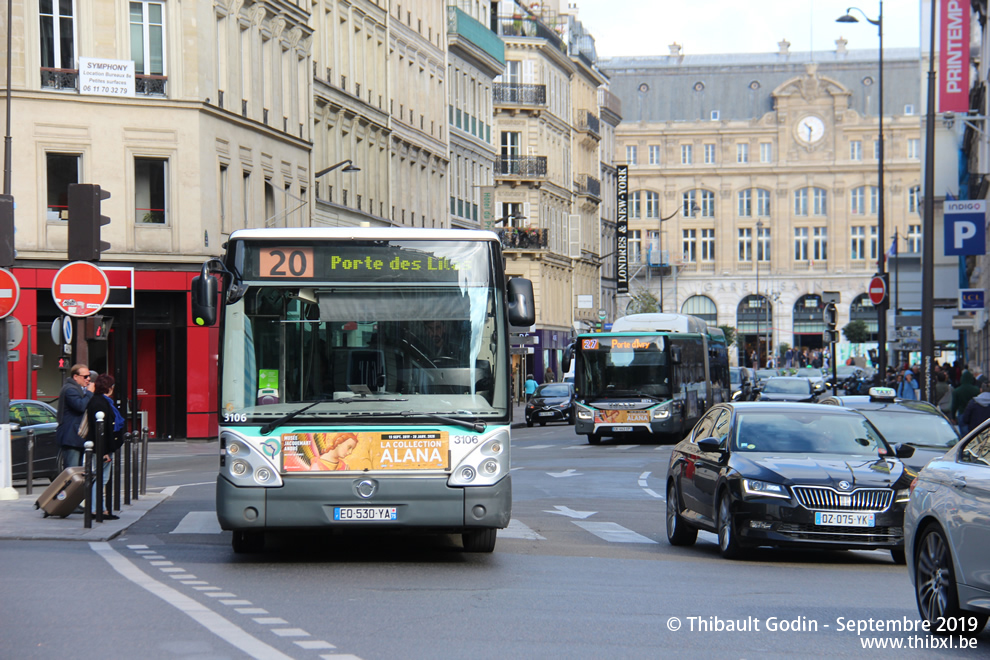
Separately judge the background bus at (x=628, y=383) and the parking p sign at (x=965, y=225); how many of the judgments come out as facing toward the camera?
2

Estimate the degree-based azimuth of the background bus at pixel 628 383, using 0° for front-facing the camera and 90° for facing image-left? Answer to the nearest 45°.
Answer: approximately 0°

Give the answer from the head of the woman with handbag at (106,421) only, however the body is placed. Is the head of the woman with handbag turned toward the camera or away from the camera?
away from the camera

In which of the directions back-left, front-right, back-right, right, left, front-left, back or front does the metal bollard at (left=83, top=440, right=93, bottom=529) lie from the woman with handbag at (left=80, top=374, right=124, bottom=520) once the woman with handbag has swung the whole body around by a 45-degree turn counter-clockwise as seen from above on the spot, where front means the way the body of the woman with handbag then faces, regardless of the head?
back-right

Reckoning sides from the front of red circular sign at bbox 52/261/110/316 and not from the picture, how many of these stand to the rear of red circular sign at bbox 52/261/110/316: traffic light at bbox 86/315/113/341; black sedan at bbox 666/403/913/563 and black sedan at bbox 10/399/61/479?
2

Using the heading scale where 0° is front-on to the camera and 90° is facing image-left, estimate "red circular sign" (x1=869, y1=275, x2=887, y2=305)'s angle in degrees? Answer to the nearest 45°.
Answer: approximately 45°

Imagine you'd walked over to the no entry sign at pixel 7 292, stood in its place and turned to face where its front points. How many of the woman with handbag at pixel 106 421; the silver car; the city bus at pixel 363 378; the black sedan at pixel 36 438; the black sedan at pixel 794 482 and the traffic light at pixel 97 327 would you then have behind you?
2

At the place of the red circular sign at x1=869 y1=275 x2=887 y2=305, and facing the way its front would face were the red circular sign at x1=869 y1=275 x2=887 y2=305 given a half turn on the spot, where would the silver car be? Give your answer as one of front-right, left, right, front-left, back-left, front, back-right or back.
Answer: back-right

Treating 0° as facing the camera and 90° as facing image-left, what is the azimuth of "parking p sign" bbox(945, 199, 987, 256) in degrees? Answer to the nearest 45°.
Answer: approximately 0°

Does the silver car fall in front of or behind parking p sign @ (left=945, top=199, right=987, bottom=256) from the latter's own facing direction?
in front

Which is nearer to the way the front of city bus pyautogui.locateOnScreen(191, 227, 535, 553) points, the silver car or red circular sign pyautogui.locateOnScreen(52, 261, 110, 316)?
the silver car

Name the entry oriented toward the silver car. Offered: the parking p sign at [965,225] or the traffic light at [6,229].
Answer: the parking p sign
